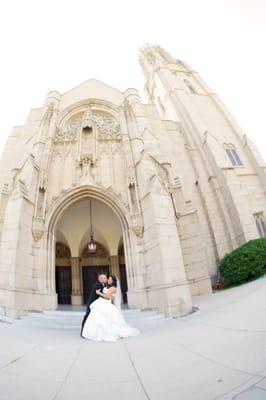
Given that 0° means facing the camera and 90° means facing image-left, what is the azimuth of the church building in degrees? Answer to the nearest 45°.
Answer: approximately 0°
